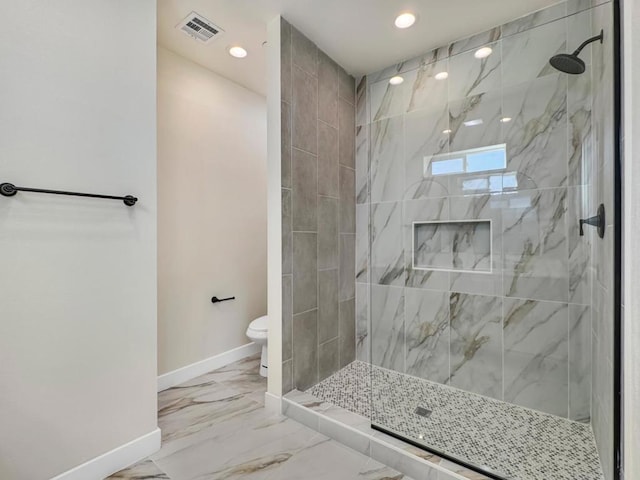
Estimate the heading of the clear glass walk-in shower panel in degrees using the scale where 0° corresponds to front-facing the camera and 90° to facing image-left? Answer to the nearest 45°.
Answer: approximately 45°

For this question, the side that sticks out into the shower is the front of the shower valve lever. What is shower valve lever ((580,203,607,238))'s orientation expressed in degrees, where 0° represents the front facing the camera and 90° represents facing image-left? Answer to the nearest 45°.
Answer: approximately 90°

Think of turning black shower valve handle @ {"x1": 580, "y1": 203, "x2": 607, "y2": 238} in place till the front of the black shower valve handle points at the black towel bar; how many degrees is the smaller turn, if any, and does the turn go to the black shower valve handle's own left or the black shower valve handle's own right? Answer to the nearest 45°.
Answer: approximately 45° to the black shower valve handle's own left

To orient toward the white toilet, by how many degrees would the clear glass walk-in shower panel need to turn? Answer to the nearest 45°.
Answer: approximately 45° to its right
